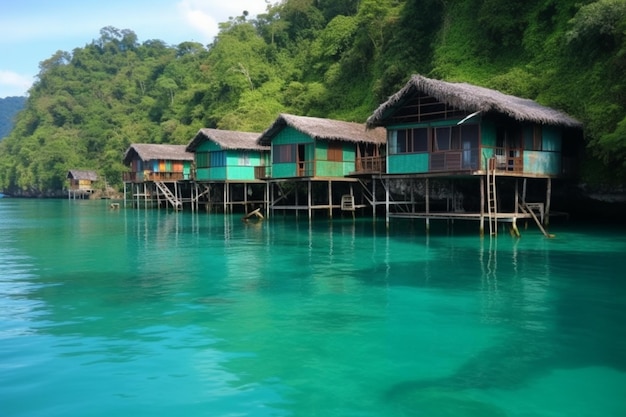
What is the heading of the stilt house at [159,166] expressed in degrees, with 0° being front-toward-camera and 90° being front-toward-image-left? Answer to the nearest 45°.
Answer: approximately 315°

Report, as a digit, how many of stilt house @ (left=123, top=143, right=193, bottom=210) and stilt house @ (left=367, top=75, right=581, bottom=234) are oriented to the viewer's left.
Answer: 0

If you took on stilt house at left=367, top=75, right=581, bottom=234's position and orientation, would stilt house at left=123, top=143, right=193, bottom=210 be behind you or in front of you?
behind

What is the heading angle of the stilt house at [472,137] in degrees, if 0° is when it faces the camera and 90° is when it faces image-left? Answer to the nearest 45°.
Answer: approximately 315°

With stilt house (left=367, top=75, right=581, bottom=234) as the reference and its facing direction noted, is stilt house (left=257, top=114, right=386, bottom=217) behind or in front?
behind
